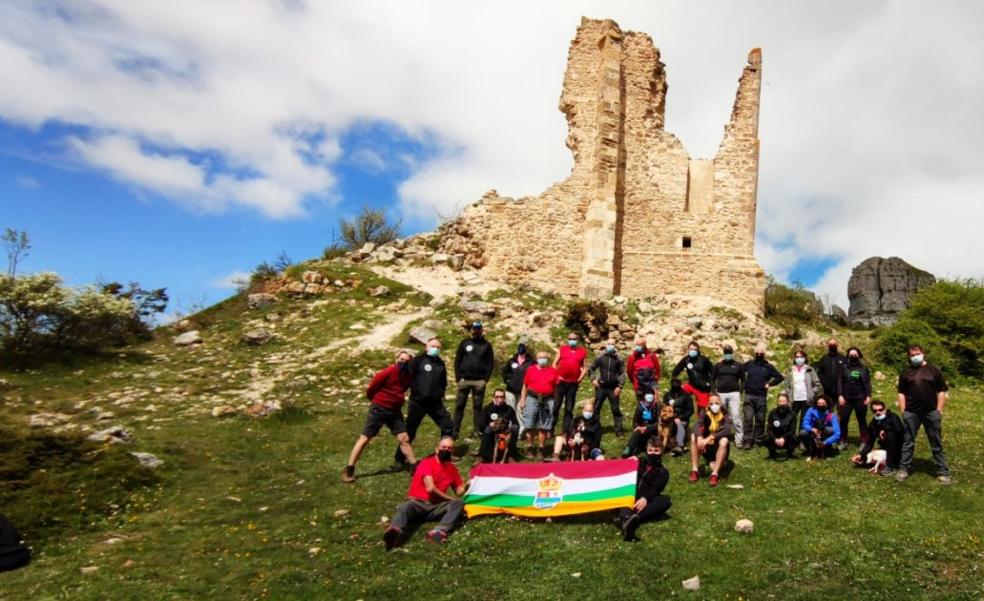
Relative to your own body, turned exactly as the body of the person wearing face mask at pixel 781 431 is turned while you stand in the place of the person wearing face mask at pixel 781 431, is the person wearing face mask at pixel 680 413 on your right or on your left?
on your right

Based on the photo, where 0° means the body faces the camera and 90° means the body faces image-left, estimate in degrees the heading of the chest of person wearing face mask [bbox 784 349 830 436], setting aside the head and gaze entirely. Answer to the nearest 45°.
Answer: approximately 0°

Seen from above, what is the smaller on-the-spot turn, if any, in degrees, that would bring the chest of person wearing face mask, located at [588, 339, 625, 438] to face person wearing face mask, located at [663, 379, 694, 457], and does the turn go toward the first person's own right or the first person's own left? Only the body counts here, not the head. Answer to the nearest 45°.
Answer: approximately 45° to the first person's own left

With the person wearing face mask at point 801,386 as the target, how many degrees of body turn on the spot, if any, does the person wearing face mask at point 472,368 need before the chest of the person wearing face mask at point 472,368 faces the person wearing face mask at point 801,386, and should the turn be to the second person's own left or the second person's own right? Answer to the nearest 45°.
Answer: approximately 90° to the second person's own left

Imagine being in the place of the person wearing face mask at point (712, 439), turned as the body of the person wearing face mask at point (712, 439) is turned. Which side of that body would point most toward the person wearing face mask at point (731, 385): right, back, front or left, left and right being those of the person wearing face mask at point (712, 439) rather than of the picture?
back

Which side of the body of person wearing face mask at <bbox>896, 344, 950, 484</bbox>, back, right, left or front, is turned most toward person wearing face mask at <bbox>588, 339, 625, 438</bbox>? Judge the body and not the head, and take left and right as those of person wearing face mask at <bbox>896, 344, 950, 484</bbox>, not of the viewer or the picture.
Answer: right

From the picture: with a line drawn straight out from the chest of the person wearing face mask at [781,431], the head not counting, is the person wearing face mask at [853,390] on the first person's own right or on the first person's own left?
on the first person's own left

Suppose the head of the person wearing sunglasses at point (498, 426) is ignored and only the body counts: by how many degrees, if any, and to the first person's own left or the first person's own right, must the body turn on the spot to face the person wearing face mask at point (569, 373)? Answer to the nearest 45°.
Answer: approximately 135° to the first person's own left

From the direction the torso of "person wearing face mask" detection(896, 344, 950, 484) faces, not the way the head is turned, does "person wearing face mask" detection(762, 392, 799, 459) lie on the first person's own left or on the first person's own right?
on the first person's own right

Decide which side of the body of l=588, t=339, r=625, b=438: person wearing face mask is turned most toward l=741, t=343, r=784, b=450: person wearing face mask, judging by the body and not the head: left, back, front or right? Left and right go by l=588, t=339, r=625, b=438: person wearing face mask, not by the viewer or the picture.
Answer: left

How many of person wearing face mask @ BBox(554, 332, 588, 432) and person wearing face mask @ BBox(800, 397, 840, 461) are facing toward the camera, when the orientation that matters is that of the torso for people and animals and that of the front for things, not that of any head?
2

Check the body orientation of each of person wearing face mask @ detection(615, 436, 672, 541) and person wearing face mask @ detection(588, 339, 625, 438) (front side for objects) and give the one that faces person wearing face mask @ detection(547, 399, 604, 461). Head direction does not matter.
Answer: person wearing face mask @ detection(588, 339, 625, 438)
